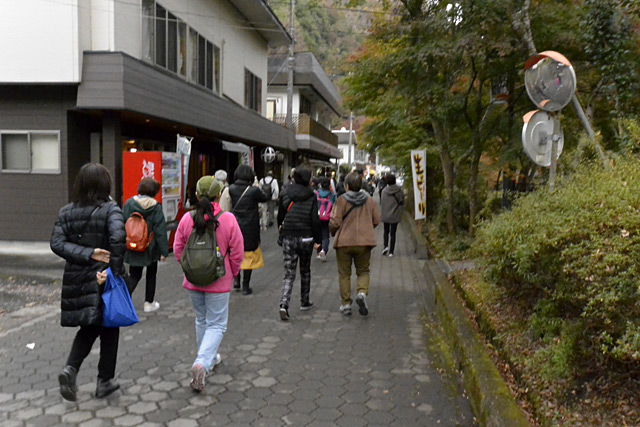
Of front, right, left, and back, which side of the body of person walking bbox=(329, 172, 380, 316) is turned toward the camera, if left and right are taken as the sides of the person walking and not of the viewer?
back

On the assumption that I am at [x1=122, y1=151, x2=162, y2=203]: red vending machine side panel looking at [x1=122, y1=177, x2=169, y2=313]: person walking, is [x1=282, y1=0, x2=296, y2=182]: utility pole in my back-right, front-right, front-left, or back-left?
back-left

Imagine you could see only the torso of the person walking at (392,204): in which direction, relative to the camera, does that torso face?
away from the camera

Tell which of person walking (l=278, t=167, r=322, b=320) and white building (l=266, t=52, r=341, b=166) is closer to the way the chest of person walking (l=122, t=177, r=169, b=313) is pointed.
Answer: the white building

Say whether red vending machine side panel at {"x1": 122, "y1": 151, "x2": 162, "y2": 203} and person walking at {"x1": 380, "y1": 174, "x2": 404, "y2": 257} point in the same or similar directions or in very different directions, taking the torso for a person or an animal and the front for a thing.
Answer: very different directions

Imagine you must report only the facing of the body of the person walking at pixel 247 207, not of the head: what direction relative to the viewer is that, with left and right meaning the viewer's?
facing away from the viewer

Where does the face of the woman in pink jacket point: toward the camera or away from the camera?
away from the camera

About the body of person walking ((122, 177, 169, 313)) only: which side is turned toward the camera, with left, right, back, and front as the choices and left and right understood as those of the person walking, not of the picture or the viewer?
back

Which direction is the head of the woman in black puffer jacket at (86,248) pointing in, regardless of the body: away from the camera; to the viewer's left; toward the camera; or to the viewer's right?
away from the camera
